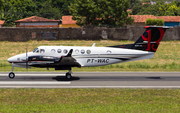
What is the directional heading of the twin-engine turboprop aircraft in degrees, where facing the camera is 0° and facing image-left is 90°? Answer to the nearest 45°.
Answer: approximately 90°
